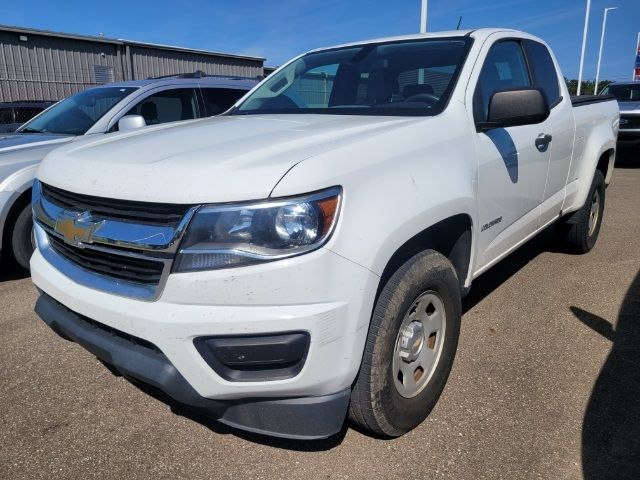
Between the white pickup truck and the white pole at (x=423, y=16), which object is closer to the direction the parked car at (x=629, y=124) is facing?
the white pickup truck

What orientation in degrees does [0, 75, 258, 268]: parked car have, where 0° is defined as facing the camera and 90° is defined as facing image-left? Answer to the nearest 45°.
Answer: approximately 45°

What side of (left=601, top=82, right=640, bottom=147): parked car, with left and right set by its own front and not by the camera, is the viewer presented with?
front

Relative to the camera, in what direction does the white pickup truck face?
facing the viewer and to the left of the viewer

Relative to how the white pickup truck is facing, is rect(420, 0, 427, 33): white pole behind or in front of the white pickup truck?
behind

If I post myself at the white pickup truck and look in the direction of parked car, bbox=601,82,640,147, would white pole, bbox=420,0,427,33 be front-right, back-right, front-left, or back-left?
front-left

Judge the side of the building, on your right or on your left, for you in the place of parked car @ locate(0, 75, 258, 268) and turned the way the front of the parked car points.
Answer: on your right

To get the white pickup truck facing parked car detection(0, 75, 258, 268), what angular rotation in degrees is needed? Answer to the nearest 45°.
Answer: approximately 90° to its right

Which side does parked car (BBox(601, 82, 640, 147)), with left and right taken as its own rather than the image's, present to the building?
right

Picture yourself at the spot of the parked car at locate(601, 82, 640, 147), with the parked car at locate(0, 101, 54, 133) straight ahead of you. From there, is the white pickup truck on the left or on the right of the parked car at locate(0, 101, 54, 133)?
left

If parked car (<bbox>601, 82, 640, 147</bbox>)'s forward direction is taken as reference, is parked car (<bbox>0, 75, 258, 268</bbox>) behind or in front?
in front

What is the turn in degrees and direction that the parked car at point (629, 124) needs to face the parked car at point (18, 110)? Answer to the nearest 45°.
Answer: approximately 45° to its right

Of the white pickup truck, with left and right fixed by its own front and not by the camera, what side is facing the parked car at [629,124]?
back
